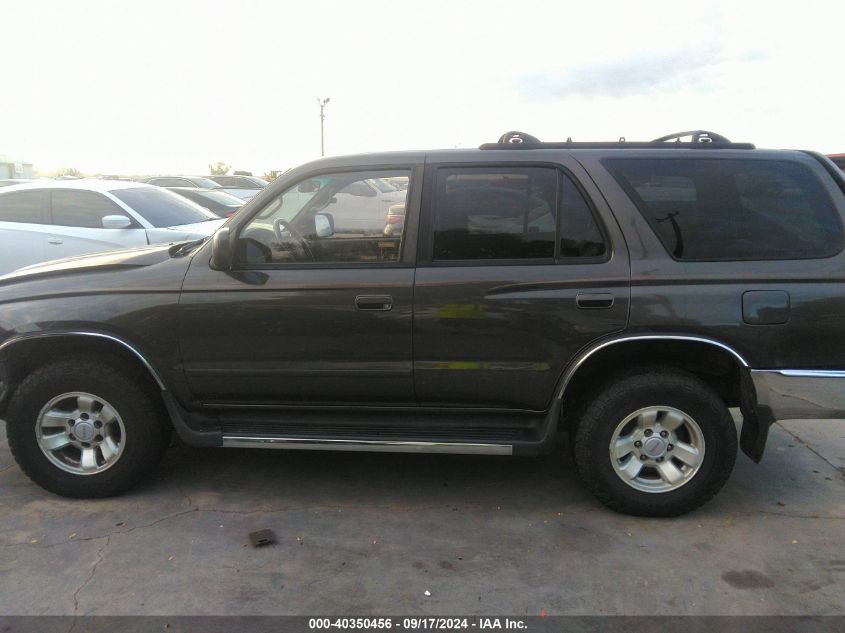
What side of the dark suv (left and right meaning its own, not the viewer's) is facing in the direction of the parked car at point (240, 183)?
right

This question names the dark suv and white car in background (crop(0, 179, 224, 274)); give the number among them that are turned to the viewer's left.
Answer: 1

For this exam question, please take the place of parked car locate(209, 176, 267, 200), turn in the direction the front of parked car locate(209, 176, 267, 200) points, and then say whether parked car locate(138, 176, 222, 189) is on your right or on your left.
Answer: on your right

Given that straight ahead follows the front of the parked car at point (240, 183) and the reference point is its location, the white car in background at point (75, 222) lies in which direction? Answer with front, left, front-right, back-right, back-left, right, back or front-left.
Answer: right

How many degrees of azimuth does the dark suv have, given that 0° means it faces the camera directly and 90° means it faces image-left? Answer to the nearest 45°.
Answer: approximately 90°

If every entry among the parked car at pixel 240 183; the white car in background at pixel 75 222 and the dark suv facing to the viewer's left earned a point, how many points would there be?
1

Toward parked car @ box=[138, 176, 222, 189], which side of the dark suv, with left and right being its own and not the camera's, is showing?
right
